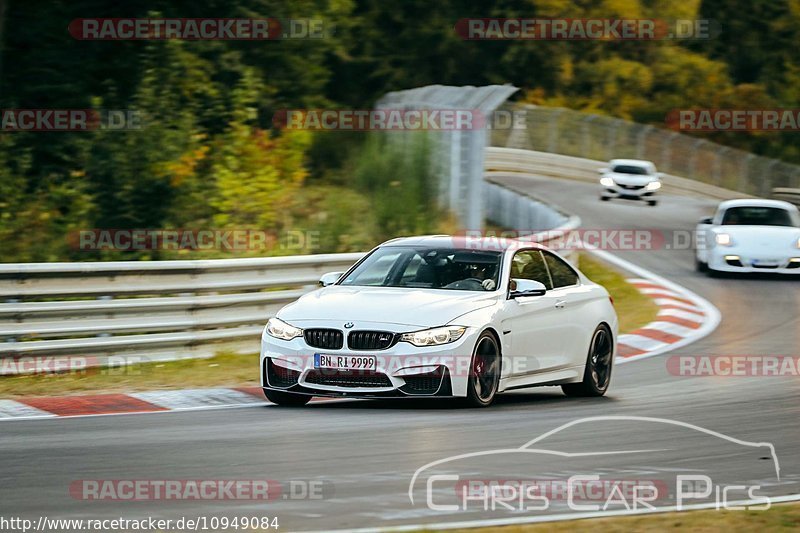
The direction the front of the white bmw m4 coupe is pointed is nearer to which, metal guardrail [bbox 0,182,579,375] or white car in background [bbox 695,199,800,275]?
the metal guardrail

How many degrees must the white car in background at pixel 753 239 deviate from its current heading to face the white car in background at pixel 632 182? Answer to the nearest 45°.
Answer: approximately 180°

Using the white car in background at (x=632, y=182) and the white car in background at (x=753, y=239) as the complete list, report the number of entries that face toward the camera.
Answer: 2

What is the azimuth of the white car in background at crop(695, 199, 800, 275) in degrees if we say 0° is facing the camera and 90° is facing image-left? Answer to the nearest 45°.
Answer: approximately 0°

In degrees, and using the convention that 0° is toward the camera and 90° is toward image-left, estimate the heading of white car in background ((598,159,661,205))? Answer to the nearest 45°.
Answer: approximately 0°

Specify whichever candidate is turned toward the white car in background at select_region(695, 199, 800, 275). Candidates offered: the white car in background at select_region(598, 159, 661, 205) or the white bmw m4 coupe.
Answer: the white car in background at select_region(598, 159, 661, 205)

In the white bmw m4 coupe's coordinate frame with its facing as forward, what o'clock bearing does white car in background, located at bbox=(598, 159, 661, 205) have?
The white car in background is roughly at 5 o'clock from the white bmw m4 coupe.

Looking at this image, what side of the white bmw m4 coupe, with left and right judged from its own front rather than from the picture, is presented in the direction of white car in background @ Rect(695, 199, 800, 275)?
back

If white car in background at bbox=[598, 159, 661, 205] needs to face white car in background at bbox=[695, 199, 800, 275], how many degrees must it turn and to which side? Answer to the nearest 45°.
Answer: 0° — it already faces it
